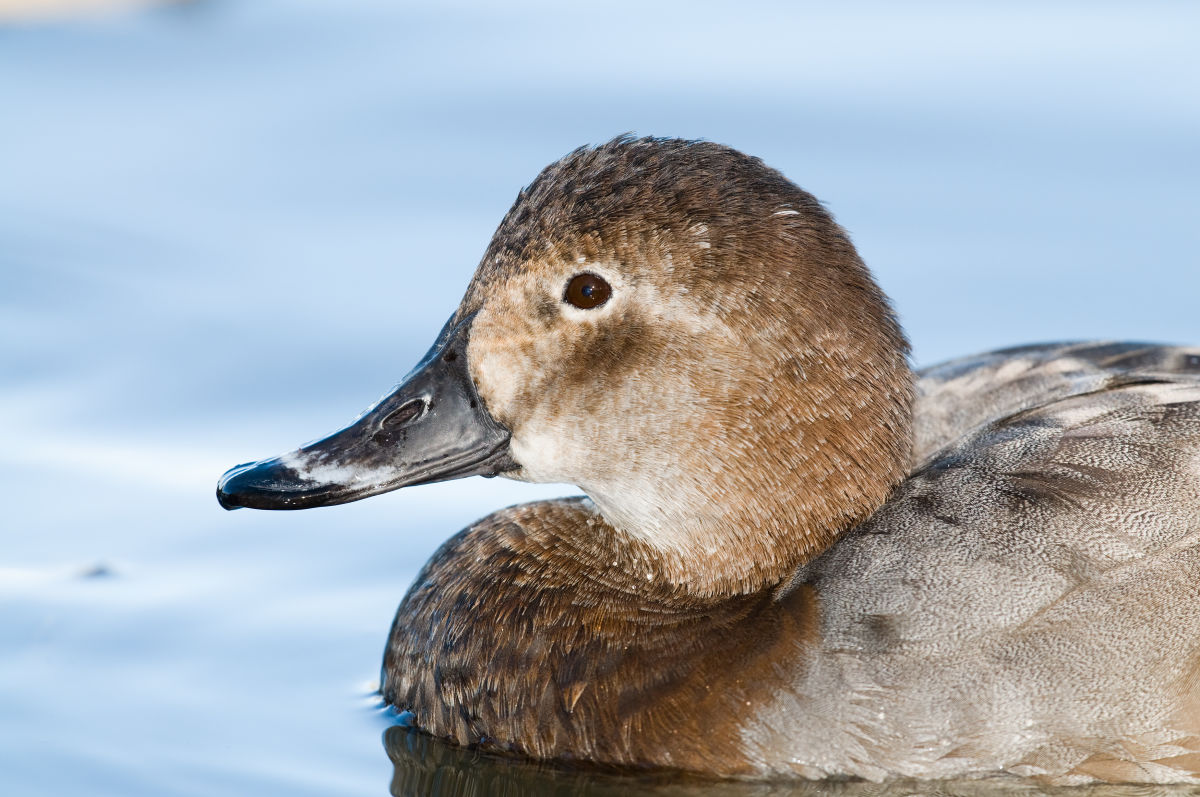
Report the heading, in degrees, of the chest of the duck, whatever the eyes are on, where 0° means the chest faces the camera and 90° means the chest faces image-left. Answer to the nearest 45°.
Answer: approximately 90°
